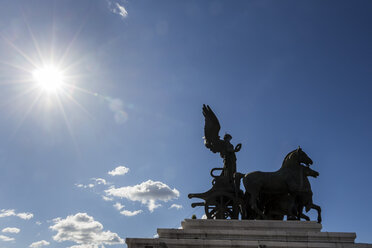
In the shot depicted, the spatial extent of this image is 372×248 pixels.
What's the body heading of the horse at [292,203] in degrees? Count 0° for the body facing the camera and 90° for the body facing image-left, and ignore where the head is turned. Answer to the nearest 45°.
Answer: approximately 270°

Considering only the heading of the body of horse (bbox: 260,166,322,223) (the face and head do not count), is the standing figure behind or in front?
behind

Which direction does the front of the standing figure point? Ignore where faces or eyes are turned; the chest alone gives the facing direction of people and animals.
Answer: to the viewer's right

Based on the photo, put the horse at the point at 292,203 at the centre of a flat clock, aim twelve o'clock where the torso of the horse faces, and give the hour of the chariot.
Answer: The chariot is roughly at 6 o'clock from the horse.

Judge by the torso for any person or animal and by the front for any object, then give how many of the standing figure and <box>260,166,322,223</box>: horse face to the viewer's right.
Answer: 2
